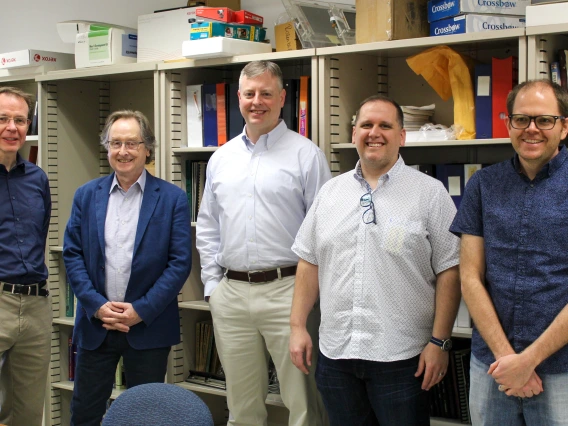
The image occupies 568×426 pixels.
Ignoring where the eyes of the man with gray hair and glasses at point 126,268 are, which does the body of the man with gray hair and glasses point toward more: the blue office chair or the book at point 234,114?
the blue office chair

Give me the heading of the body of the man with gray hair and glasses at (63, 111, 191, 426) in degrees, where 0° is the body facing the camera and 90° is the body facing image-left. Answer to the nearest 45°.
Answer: approximately 0°

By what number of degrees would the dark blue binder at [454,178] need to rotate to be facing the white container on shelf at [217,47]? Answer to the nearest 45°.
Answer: approximately 90° to its right

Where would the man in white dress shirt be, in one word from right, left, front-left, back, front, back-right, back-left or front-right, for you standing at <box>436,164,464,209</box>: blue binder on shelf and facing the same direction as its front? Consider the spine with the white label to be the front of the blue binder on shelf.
right

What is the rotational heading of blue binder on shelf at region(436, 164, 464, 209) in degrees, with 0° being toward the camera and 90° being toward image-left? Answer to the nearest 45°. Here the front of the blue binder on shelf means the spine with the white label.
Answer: approximately 0°

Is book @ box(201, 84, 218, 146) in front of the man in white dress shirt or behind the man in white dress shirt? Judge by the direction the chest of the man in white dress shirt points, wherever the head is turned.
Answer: behind

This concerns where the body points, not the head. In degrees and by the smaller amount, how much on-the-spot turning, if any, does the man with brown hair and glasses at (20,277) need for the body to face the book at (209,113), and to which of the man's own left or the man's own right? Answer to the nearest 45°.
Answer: approximately 90° to the man's own left

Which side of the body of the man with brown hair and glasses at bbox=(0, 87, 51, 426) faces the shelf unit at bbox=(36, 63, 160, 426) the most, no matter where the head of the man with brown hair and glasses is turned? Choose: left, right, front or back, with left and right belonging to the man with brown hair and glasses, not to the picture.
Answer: left

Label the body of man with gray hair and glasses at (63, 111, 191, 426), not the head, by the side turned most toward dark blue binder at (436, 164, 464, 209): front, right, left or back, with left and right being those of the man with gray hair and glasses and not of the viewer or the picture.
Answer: left
